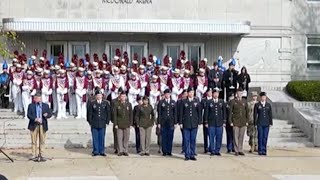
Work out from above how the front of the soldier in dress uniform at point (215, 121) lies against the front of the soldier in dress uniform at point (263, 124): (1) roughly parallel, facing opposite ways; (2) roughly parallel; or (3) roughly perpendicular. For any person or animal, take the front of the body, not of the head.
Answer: roughly parallel

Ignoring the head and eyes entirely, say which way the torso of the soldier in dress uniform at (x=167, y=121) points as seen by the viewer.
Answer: toward the camera

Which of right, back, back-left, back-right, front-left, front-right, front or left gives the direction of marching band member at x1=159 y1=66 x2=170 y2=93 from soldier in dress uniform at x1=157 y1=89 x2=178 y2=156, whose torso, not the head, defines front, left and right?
back

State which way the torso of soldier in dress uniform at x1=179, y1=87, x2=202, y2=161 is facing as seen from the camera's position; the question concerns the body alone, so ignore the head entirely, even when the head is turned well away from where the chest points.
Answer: toward the camera

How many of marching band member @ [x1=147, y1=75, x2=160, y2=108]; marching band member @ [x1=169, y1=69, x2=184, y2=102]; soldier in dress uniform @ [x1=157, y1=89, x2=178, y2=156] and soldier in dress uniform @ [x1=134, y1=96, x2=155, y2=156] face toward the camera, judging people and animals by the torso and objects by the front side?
4

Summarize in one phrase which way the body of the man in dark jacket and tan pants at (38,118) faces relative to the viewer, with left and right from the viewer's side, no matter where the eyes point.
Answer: facing the viewer

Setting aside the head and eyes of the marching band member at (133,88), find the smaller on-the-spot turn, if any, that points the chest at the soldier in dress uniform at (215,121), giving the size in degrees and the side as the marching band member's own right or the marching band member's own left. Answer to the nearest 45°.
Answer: approximately 45° to the marching band member's own left

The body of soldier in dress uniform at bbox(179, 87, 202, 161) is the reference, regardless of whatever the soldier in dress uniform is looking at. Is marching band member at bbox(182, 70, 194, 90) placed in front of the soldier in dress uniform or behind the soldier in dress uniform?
behind

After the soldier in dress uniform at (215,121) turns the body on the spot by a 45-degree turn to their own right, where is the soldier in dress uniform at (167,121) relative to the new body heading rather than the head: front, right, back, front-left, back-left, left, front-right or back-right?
front-right

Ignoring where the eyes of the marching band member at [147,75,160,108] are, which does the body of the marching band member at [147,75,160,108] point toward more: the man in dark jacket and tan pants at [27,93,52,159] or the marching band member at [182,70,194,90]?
the man in dark jacket and tan pants

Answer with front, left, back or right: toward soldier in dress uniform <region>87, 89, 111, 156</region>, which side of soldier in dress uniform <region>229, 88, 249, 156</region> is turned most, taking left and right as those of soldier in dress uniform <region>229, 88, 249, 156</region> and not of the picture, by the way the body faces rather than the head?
right

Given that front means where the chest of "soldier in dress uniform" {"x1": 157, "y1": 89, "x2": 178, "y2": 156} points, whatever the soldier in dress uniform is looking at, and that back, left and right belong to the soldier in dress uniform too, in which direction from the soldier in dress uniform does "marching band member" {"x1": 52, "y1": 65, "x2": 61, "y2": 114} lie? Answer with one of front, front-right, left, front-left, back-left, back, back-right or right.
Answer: back-right

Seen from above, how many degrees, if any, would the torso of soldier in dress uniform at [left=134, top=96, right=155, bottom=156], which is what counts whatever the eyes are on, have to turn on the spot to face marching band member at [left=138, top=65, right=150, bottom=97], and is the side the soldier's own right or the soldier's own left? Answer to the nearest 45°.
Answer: approximately 180°

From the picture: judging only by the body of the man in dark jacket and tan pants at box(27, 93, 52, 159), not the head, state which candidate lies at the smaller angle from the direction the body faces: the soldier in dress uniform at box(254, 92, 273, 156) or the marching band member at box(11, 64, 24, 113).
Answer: the soldier in dress uniform
